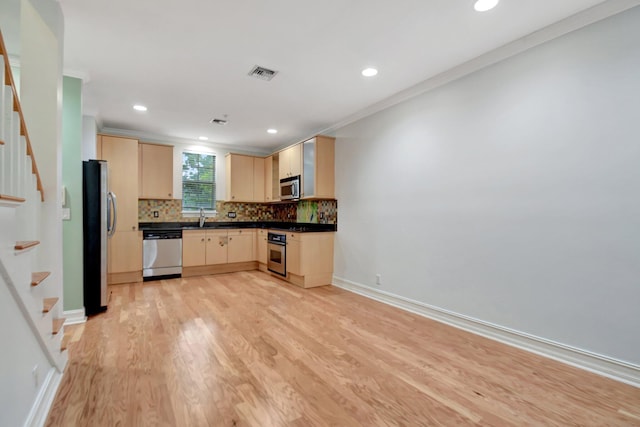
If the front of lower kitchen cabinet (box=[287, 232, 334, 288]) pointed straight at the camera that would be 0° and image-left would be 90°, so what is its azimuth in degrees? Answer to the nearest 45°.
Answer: approximately 45°

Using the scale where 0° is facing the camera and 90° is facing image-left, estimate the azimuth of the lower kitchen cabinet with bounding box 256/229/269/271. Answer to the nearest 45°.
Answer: approximately 45°

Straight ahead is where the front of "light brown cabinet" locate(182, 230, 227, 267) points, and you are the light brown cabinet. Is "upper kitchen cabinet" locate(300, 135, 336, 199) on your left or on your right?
on your left

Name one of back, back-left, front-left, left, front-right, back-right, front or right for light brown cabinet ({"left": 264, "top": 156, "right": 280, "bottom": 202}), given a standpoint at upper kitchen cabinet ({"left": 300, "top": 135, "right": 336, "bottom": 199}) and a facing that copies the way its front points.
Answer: right

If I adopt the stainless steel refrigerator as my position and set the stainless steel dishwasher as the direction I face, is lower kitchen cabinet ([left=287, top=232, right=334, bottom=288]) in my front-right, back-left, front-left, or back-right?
front-right

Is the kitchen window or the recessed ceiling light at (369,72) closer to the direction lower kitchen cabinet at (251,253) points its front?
the recessed ceiling light

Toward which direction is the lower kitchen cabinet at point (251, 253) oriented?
toward the camera

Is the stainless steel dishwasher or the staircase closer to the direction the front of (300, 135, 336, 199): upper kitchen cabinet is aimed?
the staircase

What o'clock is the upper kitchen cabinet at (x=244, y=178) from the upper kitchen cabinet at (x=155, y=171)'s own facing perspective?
the upper kitchen cabinet at (x=244, y=178) is roughly at 9 o'clock from the upper kitchen cabinet at (x=155, y=171).

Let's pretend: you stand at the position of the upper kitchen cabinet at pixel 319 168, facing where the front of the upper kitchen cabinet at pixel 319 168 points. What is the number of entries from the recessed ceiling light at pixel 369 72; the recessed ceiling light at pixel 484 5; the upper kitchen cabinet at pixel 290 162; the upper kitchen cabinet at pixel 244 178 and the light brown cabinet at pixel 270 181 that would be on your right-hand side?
3

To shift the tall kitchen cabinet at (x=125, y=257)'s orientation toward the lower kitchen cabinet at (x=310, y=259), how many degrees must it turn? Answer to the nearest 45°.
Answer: approximately 45° to its left

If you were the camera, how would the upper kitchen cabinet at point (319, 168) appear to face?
facing the viewer and to the left of the viewer

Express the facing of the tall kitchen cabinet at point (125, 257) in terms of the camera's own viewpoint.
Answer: facing the viewer
